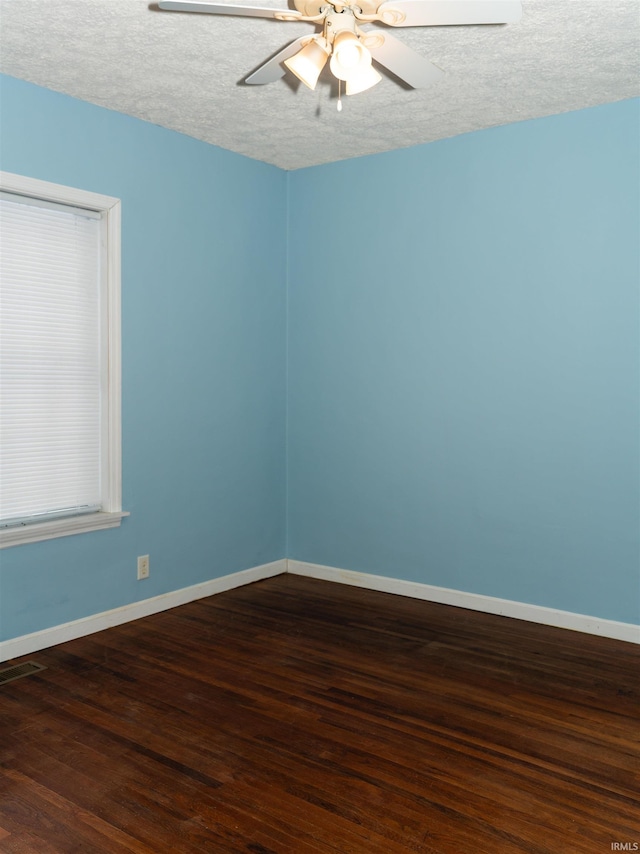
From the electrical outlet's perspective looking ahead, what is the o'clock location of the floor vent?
The floor vent is roughly at 3 o'clock from the electrical outlet.

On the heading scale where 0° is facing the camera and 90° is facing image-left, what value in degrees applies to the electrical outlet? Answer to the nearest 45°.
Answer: approximately 315°
